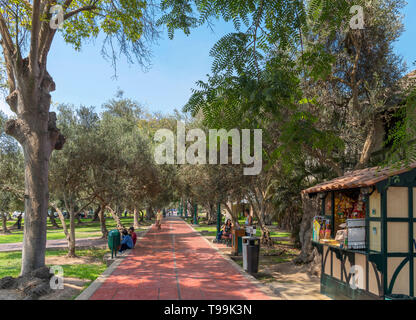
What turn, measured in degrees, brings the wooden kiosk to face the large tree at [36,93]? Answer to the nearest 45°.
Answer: approximately 45° to its right

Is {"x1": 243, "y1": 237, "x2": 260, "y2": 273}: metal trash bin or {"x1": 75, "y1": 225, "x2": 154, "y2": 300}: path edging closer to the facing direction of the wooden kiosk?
the path edging

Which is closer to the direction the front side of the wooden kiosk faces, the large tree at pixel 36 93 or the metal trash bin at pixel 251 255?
the large tree

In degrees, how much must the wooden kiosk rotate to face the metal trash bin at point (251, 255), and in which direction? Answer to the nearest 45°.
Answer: approximately 90° to its right

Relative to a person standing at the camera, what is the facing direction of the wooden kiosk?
facing the viewer and to the left of the viewer

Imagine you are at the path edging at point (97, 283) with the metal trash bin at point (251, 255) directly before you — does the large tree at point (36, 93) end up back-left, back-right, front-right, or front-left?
back-left

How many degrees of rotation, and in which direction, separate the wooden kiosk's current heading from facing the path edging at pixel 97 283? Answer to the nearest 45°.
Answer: approximately 45° to its right
